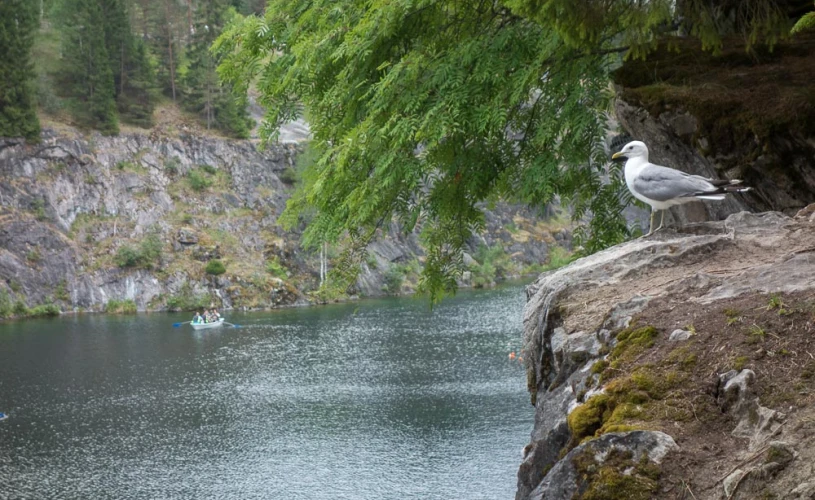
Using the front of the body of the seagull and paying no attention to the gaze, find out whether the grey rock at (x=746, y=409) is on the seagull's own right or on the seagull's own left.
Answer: on the seagull's own left

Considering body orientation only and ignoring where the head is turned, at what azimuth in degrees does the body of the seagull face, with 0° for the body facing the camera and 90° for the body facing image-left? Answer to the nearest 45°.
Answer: approximately 90°

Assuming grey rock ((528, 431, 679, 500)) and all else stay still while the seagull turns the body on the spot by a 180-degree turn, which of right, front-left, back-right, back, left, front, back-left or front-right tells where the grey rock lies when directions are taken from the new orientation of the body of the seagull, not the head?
right

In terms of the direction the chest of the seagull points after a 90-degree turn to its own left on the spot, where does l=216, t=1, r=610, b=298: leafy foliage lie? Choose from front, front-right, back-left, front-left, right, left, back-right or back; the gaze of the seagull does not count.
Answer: back-right
